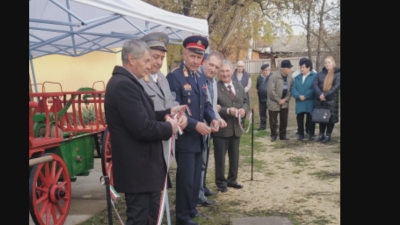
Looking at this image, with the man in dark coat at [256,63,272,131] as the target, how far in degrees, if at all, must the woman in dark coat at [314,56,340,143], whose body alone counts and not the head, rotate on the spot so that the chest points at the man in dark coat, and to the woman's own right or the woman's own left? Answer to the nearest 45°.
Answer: approximately 90° to the woman's own right

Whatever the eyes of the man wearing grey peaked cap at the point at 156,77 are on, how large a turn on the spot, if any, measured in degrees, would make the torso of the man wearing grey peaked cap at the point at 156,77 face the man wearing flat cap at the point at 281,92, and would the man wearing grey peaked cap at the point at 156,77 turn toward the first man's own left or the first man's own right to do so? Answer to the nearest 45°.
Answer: approximately 90° to the first man's own left

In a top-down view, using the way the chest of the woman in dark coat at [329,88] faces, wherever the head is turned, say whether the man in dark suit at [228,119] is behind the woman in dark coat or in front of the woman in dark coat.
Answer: in front

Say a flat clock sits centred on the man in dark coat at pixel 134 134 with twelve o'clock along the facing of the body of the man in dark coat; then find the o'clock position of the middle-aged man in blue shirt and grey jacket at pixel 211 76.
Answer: The middle-aged man in blue shirt and grey jacket is roughly at 10 o'clock from the man in dark coat.

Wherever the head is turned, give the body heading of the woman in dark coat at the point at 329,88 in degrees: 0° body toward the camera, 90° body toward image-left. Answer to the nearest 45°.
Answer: approximately 45°

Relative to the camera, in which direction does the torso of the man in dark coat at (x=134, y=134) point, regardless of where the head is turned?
to the viewer's right

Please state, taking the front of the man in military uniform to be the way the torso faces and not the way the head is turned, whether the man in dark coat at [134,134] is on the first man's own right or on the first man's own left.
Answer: on the first man's own right

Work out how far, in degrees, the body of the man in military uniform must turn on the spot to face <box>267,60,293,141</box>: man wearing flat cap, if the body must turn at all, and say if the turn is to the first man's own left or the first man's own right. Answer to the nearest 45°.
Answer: approximately 135° to the first man's own left

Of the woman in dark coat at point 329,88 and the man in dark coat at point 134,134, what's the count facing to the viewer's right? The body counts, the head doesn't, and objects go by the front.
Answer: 1

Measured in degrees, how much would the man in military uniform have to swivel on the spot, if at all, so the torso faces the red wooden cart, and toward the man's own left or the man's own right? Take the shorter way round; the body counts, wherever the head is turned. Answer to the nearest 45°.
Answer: approximately 135° to the man's own right

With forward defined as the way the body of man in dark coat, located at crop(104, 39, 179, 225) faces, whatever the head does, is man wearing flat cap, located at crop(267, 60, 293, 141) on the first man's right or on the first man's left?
on the first man's left

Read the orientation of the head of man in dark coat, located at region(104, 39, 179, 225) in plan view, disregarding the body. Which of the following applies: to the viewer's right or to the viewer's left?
to the viewer's right
